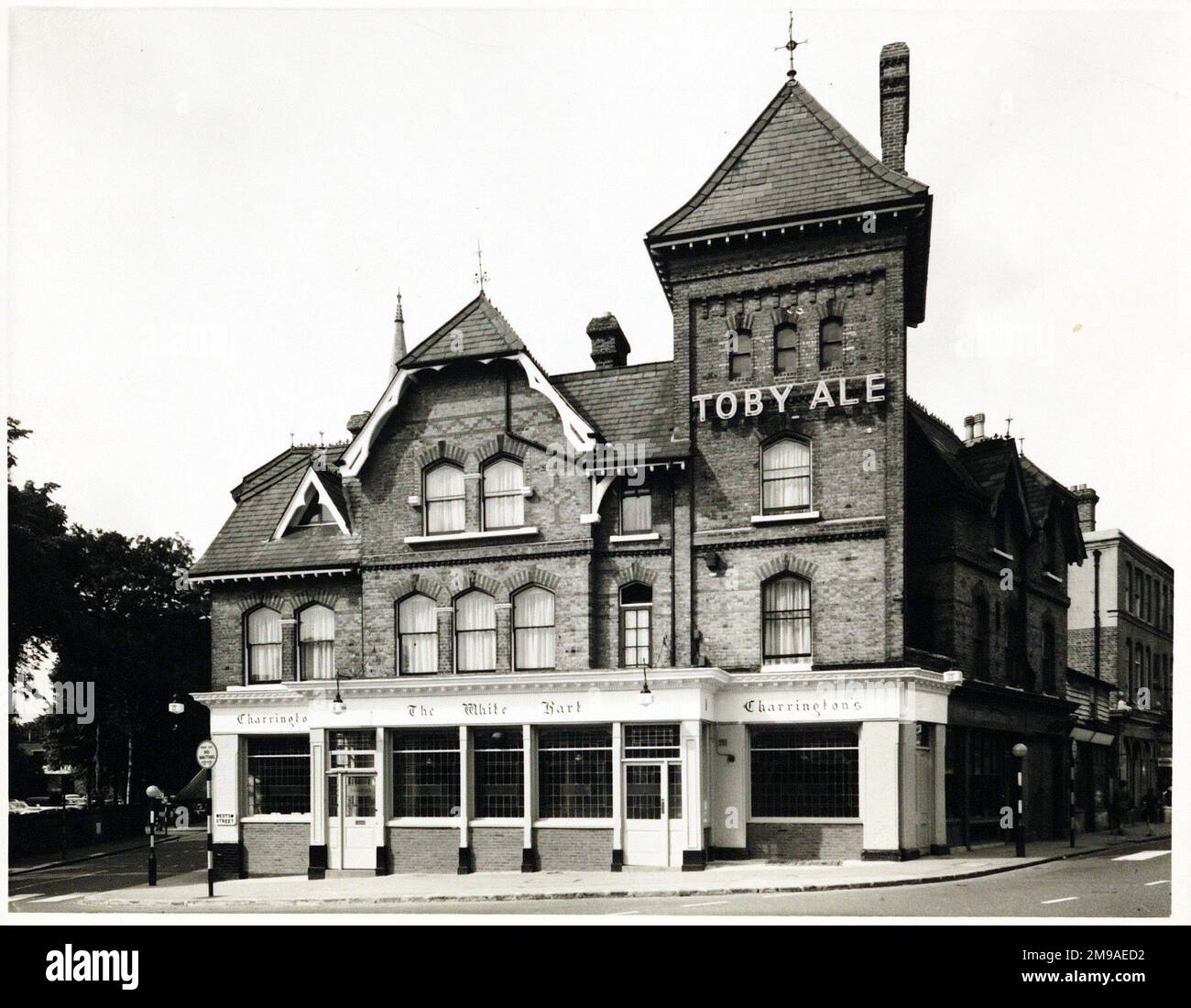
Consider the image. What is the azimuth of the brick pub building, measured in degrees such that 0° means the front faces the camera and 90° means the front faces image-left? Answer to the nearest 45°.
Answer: approximately 0°

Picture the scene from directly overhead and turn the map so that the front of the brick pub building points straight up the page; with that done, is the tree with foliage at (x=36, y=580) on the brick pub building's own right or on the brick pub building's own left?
on the brick pub building's own right

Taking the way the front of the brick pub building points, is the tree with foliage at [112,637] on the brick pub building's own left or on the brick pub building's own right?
on the brick pub building's own right

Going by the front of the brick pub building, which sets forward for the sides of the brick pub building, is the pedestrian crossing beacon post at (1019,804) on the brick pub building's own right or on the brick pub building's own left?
on the brick pub building's own left
